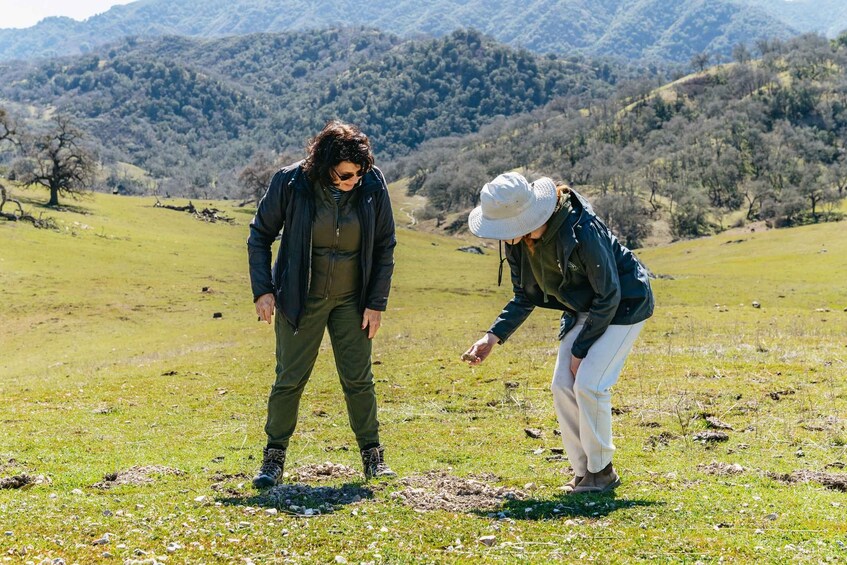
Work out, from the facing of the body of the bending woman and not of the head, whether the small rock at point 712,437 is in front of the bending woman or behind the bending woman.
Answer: behind

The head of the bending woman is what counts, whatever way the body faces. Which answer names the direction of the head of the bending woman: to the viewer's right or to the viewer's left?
to the viewer's left

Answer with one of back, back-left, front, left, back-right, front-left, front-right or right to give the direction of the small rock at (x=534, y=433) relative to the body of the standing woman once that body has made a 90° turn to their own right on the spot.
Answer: back-right

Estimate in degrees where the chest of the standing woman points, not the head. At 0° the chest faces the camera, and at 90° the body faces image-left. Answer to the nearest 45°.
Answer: approximately 0°

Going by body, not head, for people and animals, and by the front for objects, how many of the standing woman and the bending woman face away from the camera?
0

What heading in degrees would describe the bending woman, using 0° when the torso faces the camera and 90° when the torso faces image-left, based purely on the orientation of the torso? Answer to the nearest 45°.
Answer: approximately 45°

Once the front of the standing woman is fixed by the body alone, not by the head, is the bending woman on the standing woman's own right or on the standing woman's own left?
on the standing woman's own left

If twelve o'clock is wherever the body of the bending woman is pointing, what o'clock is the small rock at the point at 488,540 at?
The small rock is roughly at 11 o'clock from the bending woman.
